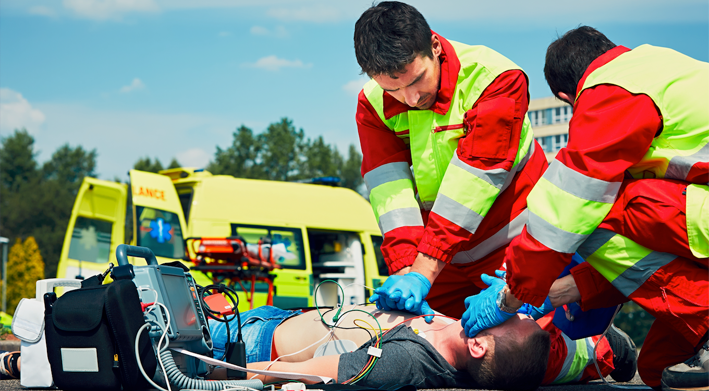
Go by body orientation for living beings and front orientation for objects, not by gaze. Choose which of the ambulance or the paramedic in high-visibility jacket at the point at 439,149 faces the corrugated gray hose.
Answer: the paramedic in high-visibility jacket

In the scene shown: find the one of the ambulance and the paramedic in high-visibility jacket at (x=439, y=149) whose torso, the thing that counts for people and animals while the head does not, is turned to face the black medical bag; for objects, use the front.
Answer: the paramedic in high-visibility jacket

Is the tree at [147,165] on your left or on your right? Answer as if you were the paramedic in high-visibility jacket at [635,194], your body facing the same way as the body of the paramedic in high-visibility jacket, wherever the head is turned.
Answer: on your right

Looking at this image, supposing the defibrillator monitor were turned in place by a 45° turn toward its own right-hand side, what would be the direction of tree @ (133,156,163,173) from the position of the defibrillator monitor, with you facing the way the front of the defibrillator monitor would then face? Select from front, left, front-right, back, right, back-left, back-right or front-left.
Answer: back

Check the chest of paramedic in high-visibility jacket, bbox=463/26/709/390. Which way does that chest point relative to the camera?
to the viewer's left

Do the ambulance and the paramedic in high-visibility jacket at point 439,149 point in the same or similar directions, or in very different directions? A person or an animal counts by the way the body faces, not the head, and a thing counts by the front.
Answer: very different directions

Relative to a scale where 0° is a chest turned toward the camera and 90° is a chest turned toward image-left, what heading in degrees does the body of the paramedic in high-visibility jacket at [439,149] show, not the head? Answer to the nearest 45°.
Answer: approximately 45°

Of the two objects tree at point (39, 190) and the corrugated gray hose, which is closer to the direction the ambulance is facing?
the tree

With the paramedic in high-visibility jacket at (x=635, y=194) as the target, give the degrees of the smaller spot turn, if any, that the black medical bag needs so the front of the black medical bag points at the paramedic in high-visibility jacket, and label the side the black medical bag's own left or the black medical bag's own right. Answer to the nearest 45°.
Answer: approximately 90° to the black medical bag's own left

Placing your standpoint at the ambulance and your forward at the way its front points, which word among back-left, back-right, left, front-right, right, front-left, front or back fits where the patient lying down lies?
back-right

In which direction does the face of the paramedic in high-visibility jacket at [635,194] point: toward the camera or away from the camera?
away from the camera
